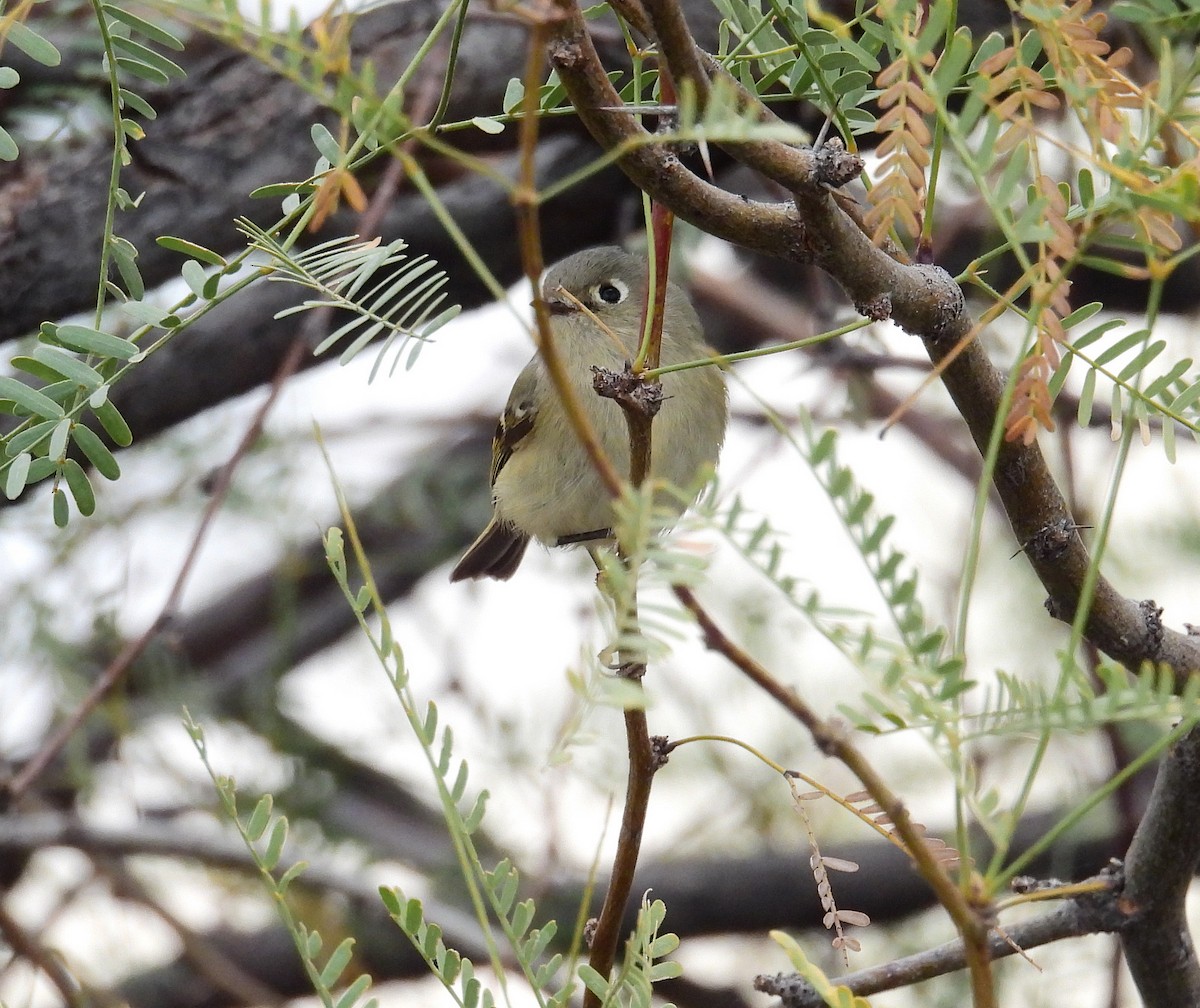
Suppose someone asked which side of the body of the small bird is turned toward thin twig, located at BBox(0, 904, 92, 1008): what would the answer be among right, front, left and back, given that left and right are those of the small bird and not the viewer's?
right

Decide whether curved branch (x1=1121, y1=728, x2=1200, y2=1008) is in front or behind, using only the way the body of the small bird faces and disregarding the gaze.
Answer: in front

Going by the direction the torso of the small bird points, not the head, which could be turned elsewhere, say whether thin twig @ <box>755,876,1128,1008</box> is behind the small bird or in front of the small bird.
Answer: in front

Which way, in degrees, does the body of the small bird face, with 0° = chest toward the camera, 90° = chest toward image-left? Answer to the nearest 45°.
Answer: approximately 315°
